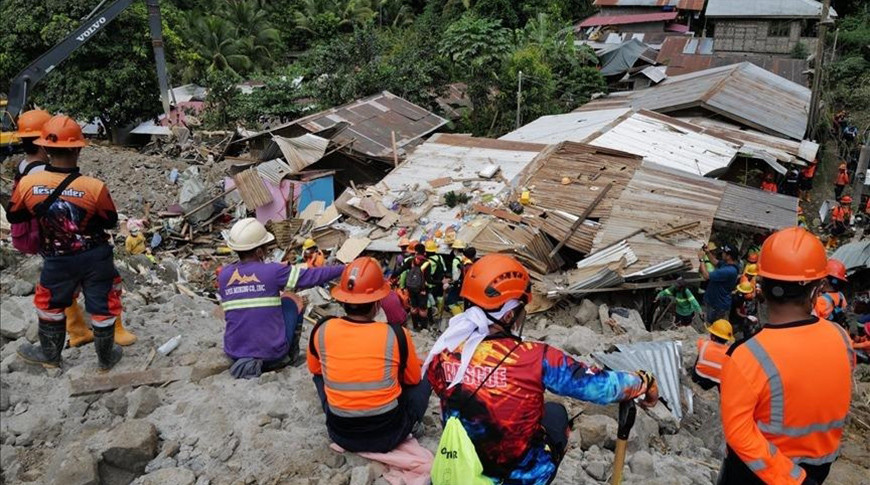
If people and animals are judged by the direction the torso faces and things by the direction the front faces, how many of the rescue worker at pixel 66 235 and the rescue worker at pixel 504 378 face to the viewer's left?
0

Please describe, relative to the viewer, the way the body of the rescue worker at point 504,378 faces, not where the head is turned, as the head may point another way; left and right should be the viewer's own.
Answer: facing away from the viewer and to the right of the viewer

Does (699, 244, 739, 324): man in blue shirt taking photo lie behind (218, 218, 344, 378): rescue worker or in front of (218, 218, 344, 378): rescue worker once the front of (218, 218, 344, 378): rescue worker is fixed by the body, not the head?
in front

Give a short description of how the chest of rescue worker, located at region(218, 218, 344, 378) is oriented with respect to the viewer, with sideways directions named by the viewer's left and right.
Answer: facing away from the viewer and to the right of the viewer

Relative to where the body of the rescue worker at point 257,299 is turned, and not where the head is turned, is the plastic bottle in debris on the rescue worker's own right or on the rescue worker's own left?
on the rescue worker's own left

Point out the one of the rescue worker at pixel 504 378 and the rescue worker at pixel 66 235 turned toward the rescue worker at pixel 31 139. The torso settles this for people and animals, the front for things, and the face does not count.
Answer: the rescue worker at pixel 66 235

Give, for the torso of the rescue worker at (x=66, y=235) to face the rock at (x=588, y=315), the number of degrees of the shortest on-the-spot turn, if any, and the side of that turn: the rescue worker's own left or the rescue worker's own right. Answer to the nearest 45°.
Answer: approximately 90° to the rescue worker's own right

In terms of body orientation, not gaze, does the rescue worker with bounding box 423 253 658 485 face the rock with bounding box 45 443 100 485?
no

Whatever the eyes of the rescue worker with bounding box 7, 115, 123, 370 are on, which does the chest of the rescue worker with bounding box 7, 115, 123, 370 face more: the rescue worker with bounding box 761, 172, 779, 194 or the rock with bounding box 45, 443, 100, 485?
the rescue worker

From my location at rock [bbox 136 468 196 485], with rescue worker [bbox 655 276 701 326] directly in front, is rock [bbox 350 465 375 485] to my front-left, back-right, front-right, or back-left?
front-right

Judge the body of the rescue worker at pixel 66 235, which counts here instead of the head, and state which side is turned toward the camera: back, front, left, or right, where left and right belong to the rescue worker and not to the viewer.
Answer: back

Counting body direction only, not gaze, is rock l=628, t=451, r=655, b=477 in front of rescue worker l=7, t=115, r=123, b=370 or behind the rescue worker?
behind

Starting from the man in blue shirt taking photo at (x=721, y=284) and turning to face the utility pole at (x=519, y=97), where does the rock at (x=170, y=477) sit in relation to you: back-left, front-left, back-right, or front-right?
back-left

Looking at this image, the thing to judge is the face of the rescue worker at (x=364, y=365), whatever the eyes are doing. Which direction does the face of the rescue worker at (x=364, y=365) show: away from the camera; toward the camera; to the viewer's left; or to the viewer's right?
away from the camera
